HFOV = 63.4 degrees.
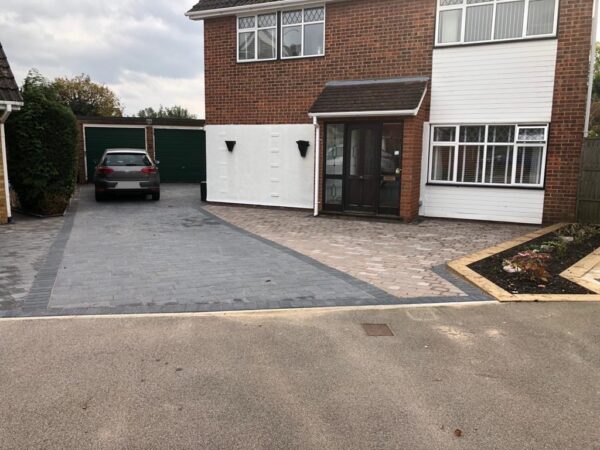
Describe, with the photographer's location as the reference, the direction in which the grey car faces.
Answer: facing away from the viewer

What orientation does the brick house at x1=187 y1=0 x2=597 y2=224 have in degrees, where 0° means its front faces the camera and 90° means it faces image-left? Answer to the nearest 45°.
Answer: approximately 0°

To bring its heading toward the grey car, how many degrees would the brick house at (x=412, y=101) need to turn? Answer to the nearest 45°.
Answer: approximately 90° to its right

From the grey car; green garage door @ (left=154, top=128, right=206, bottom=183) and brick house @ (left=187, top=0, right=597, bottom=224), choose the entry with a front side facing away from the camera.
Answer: the grey car

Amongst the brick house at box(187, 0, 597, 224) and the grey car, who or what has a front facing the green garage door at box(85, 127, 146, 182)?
the grey car

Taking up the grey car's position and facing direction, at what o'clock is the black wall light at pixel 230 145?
The black wall light is roughly at 4 o'clock from the grey car.

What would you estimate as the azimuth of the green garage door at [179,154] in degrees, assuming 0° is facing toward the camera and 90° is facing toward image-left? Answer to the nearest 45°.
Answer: approximately 0°

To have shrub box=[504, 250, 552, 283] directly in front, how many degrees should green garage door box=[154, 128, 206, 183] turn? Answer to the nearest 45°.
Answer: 0° — it already faces it

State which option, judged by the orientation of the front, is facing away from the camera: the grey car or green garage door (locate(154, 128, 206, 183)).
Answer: the grey car

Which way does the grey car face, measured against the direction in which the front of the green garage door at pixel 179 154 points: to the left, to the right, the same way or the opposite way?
the opposite way

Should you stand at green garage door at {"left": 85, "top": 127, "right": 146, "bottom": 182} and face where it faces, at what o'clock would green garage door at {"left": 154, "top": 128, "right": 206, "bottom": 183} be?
green garage door at {"left": 154, "top": 128, "right": 206, "bottom": 183} is roughly at 9 o'clock from green garage door at {"left": 85, "top": 127, "right": 146, "bottom": 182}.
